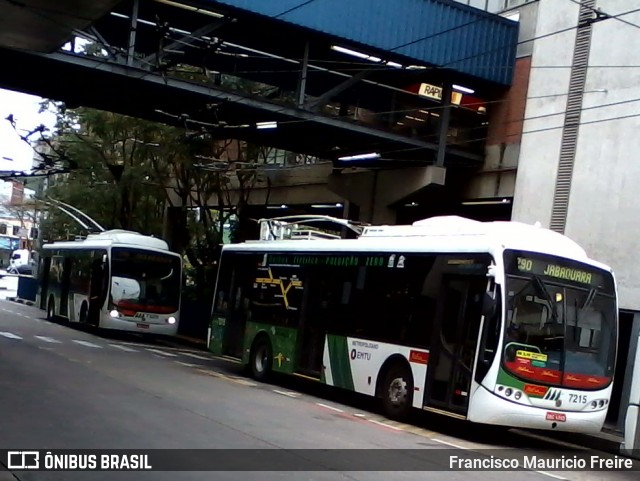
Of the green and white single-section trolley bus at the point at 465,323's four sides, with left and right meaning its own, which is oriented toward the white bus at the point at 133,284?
back

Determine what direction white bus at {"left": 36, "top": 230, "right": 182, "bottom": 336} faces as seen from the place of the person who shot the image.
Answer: facing the viewer and to the right of the viewer

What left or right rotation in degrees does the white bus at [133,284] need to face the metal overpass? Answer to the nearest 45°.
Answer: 0° — it already faces it

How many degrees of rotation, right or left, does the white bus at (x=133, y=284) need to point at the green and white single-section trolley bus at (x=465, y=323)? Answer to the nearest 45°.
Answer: approximately 45° to its right

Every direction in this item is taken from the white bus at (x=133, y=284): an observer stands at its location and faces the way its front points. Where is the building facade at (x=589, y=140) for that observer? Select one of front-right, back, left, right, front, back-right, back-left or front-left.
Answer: front

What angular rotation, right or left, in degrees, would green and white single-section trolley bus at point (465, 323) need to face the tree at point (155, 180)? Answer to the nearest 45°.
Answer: approximately 180°

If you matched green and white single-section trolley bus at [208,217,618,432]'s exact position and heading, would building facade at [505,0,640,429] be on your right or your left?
on your left

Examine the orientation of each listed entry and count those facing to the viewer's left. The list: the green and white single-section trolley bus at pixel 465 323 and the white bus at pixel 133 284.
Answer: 0

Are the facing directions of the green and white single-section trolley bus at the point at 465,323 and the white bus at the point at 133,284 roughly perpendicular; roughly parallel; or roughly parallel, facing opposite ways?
roughly parallel
